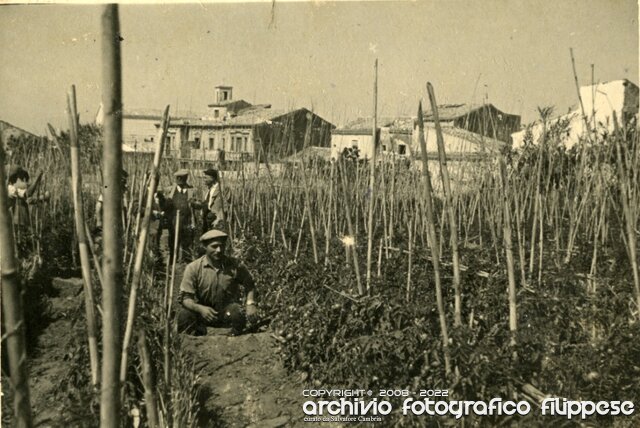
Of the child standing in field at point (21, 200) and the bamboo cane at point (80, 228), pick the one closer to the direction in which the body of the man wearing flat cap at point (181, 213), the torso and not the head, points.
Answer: the bamboo cane

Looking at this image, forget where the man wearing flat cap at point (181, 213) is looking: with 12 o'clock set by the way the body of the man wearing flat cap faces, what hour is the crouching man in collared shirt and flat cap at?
The crouching man in collared shirt and flat cap is roughly at 12 o'clock from the man wearing flat cap.

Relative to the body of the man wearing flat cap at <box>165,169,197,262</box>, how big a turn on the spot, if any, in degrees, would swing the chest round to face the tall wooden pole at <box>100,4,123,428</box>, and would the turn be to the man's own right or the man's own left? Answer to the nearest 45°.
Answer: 0° — they already face it

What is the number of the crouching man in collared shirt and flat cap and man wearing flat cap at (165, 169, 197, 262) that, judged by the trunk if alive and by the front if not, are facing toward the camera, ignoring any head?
2

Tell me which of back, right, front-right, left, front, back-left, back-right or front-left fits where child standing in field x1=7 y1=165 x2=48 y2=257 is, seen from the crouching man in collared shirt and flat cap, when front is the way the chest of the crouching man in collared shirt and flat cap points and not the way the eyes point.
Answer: back-right
